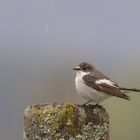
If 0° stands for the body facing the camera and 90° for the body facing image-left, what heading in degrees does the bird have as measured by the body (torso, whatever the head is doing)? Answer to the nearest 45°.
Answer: approximately 90°
